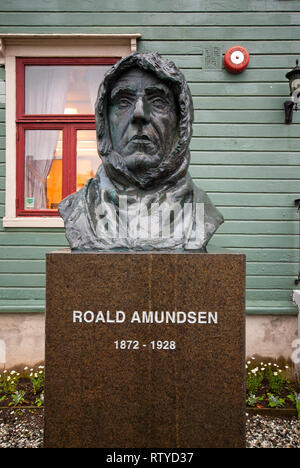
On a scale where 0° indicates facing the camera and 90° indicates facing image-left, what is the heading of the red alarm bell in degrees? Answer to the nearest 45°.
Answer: approximately 0°

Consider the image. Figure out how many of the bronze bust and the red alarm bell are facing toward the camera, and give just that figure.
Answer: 2
